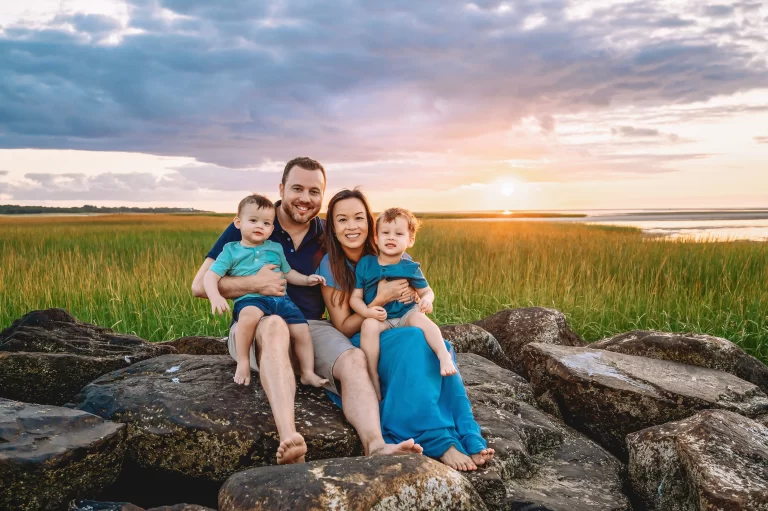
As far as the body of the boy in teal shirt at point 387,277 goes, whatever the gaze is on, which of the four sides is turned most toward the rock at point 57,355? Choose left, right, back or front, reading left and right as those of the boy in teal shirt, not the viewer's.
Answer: right

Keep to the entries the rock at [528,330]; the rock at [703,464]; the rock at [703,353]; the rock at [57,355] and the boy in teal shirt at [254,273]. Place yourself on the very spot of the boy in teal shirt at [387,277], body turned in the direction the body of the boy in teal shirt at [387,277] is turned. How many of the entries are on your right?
2

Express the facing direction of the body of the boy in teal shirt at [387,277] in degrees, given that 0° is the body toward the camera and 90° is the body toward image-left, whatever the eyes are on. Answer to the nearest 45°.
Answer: approximately 0°

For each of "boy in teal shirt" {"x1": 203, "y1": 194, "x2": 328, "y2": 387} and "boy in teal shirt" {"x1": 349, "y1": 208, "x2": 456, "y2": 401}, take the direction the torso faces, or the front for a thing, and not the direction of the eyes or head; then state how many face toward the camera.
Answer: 2

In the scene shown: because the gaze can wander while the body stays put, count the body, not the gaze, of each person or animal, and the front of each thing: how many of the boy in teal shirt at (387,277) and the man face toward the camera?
2

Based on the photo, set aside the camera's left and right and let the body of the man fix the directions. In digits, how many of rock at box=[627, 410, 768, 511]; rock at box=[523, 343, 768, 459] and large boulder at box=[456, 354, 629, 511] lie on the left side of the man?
3

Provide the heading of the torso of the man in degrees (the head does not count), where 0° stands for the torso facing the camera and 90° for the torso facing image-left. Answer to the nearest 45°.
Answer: approximately 0°

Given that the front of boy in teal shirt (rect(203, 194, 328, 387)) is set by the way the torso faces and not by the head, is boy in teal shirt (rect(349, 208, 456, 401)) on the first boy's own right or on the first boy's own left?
on the first boy's own left

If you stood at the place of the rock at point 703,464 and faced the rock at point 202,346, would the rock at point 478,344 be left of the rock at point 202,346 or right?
right

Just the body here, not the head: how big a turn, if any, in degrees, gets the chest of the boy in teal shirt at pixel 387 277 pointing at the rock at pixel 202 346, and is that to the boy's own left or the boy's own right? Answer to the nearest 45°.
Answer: approximately 135° to the boy's own right
